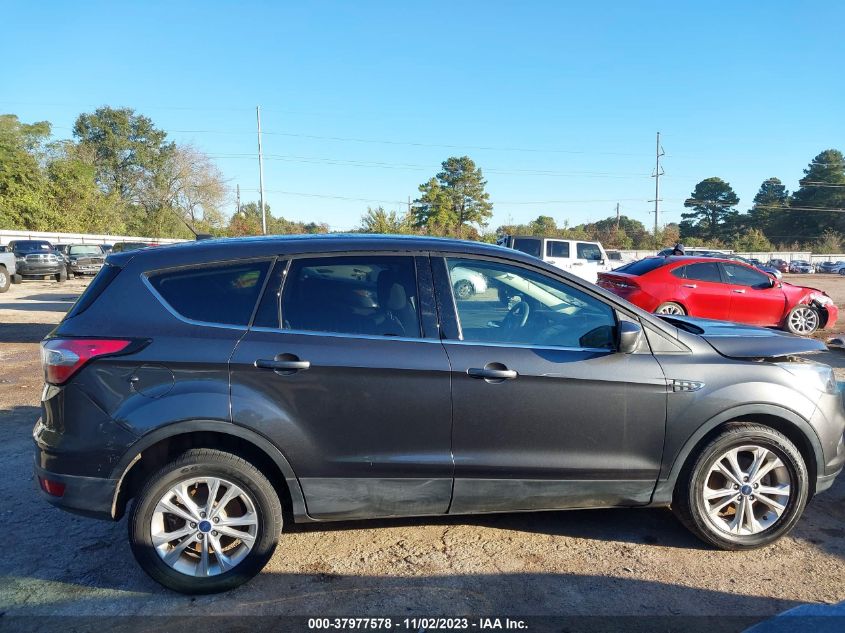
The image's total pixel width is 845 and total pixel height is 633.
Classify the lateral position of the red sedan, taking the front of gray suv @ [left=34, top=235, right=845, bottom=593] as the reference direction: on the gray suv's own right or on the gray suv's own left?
on the gray suv's own left

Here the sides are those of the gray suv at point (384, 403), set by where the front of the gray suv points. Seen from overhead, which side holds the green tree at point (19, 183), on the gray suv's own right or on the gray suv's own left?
on the gray suv's own left

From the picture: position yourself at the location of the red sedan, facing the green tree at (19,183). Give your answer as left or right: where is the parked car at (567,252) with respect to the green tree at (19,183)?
right

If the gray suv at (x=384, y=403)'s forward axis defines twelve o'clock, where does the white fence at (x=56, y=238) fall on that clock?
The white fence is roughly at 8 o'clock from the gray suv.

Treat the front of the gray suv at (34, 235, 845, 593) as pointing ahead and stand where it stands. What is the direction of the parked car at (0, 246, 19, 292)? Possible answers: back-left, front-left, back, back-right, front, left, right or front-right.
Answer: back-left

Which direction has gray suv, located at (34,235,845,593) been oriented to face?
to the viewer's right

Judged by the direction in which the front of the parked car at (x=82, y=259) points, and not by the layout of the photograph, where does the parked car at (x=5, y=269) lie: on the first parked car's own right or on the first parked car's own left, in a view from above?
on the first parked car's own right

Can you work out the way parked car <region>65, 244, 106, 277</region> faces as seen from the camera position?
facing the viewer and to the right of the viewer

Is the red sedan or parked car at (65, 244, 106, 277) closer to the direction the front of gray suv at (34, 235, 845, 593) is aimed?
the red sedan
